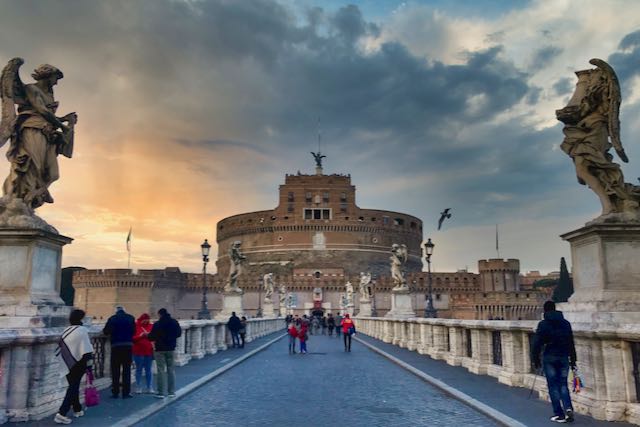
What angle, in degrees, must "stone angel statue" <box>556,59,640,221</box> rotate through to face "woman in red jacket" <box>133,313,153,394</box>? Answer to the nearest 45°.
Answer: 0° — it already faces them

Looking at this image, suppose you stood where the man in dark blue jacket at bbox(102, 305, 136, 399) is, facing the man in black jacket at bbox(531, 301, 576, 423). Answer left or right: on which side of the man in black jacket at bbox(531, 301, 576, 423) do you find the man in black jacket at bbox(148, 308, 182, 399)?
left

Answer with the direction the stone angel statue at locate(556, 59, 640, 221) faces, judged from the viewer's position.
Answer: facing to the left of the viewer

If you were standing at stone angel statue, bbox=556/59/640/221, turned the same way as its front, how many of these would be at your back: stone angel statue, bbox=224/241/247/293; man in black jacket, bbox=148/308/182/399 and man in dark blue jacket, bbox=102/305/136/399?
0

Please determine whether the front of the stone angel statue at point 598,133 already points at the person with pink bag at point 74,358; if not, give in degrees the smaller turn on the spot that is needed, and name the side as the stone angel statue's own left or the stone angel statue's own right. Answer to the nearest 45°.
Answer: approximately 45° to the stone angel statue's own left

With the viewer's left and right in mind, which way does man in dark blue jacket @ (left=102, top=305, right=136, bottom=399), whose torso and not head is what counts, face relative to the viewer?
facing away from the viewer

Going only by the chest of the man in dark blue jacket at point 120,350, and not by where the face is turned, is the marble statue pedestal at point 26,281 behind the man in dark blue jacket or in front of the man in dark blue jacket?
behind

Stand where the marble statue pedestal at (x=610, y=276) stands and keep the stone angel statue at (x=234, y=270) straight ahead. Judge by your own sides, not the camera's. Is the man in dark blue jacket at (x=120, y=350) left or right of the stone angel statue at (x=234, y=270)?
left

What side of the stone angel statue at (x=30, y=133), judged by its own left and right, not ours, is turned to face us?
right

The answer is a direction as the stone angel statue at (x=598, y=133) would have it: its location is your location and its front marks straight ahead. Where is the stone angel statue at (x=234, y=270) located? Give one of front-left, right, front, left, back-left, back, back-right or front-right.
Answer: front-right

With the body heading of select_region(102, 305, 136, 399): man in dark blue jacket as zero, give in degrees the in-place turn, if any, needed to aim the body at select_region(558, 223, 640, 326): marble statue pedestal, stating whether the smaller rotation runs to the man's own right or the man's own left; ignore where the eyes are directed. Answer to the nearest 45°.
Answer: approximately 135° to the man's own right

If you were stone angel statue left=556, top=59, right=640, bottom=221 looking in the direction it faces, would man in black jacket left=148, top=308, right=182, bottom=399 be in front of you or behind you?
in front

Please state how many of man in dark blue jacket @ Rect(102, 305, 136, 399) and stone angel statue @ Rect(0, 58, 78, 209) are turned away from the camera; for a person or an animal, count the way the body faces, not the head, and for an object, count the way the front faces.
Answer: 1

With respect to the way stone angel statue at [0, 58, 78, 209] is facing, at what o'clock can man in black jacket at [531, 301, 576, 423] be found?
The man in black jacket is roughly at 1 o'clock from the stone angel statue.

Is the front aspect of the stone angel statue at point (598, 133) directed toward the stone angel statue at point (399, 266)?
no

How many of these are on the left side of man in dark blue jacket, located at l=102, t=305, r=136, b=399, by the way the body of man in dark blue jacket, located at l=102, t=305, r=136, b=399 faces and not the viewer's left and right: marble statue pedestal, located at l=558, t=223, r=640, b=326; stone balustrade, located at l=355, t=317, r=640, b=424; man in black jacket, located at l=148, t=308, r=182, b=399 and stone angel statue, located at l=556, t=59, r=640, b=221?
0
